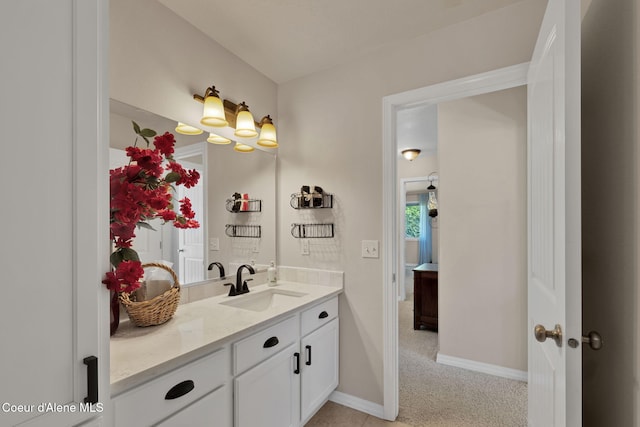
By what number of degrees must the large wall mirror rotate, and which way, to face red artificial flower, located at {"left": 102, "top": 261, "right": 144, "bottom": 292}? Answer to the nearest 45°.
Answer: approximately 45° to its right

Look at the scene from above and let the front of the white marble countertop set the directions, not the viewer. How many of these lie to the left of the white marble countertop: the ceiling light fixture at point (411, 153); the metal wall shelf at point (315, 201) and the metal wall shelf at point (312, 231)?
3

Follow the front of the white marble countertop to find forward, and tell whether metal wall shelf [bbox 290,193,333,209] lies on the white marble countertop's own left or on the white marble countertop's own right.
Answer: on the white marble countertop's own left

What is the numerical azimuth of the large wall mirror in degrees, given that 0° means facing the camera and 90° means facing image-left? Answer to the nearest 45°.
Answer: approximately 315°

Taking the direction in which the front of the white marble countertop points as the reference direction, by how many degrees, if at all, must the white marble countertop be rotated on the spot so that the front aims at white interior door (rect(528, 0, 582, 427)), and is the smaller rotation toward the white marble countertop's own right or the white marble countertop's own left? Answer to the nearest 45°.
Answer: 0° — it already faces it

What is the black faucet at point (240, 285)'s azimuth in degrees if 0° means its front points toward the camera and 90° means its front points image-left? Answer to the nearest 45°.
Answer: approximately 315°

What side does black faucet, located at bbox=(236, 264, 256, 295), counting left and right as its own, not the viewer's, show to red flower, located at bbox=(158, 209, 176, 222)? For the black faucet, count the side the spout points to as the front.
right

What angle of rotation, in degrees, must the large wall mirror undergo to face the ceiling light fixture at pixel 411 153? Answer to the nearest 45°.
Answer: approximately 90° to its left
